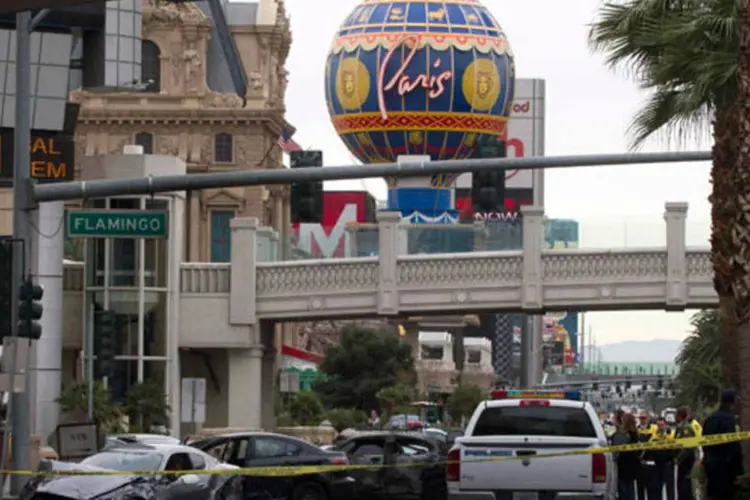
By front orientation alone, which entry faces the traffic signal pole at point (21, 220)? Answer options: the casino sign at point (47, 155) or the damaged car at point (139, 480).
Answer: the casino sign

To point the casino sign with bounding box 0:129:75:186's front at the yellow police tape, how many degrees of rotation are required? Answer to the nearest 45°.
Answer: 0° — it already faces it

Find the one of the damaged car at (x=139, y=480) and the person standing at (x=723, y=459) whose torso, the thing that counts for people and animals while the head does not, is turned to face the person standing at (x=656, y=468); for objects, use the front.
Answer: the person standing at (x=723, y=459)

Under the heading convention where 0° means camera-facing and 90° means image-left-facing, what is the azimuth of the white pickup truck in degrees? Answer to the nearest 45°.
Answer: approximately 180°

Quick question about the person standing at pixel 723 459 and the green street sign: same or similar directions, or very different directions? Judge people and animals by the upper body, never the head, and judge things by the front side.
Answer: very different directions

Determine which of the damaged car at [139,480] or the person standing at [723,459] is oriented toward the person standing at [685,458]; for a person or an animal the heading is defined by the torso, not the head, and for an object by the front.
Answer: the person standing at [723,459]

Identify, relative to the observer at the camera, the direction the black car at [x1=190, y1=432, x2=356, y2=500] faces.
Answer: facing to the left of the viewer

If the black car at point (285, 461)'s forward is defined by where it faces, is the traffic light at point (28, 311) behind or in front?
in front

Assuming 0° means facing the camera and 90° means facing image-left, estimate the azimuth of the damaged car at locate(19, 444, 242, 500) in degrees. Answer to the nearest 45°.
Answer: approximately 45°
